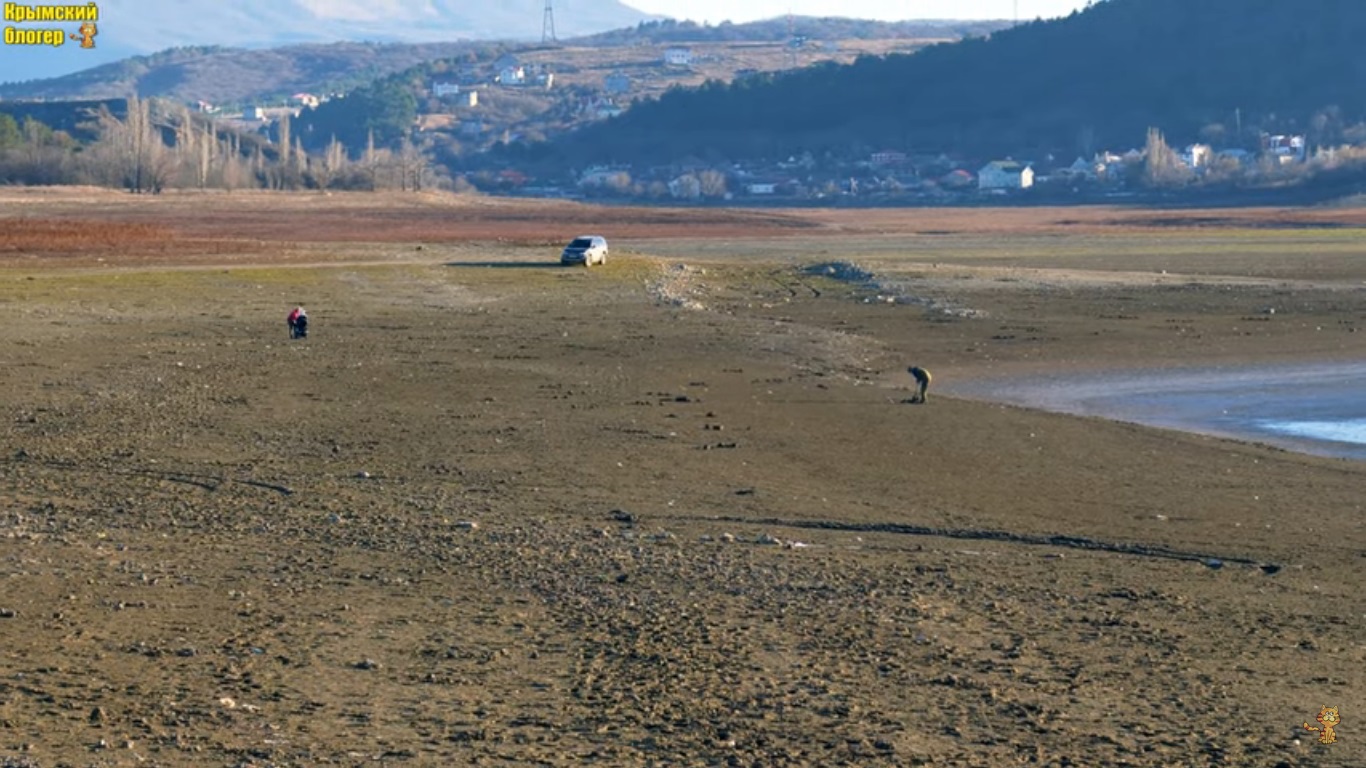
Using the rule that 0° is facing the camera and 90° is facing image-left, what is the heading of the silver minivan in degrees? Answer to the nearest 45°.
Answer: approximately 45°
